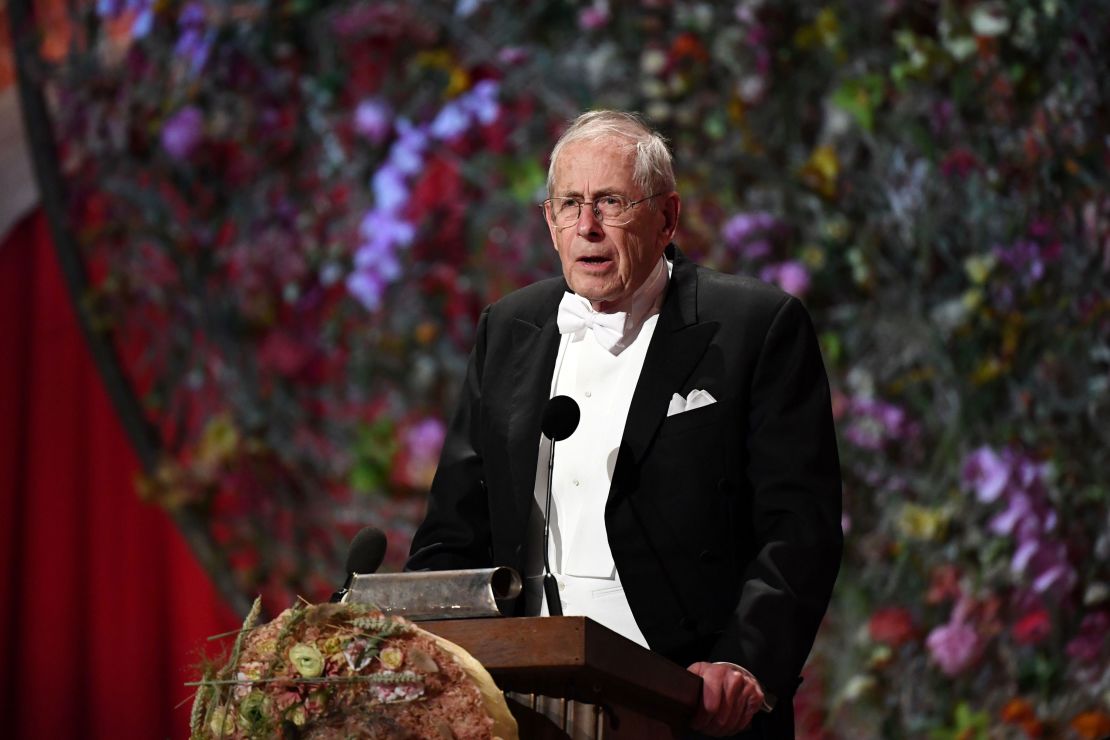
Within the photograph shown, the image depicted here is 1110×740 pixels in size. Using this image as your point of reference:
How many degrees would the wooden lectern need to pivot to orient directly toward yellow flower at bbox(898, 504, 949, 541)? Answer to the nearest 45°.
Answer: approximately 180°

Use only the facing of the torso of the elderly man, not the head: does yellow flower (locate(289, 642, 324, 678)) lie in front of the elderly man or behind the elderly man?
in front

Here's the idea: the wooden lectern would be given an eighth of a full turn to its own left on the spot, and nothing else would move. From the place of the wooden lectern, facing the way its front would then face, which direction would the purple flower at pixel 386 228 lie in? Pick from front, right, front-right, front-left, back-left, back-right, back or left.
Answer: back

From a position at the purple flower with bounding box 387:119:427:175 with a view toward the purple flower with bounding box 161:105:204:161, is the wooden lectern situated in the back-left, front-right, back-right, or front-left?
back-left

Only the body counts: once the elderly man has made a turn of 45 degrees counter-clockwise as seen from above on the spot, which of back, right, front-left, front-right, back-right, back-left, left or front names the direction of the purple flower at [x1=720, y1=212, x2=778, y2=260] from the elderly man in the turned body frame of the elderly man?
back

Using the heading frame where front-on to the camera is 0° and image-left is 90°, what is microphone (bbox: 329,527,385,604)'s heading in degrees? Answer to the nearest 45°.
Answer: approximately 270°

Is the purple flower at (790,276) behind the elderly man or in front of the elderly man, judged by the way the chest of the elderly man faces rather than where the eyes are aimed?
behind

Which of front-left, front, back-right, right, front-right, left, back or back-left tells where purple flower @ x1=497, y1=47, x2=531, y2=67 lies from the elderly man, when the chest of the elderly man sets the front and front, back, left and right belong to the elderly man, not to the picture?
back-right

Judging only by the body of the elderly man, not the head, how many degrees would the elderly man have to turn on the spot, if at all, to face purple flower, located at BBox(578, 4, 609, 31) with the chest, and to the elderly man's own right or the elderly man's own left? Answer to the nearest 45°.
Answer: approximately 135° to the elderly man's own right

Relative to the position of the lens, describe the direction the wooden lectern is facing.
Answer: facing the viewer and to the left of the viewer

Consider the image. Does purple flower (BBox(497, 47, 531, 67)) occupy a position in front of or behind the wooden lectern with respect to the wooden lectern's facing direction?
behind

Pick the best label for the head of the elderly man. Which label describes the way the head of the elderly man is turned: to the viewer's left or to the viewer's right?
to the viewer's left

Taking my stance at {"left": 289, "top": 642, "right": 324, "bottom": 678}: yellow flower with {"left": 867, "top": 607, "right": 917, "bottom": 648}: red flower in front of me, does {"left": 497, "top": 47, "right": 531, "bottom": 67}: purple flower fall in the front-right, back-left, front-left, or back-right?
front-left
